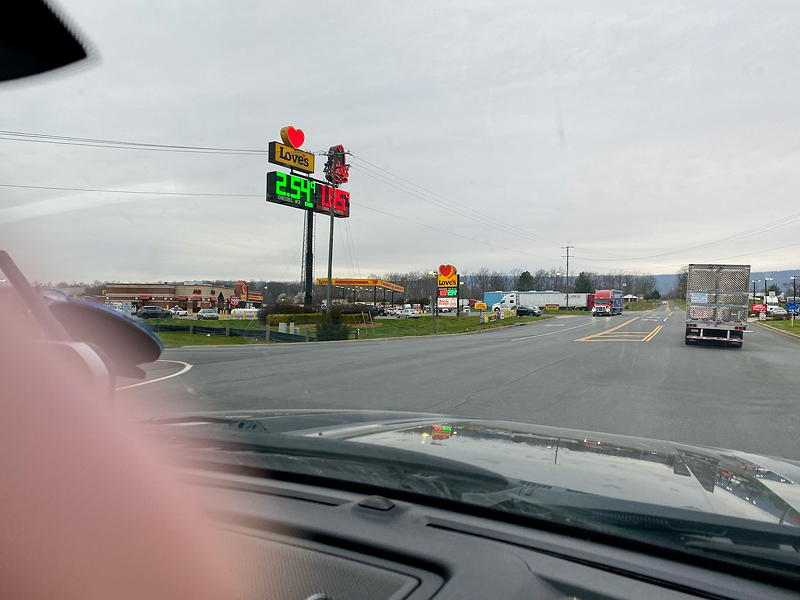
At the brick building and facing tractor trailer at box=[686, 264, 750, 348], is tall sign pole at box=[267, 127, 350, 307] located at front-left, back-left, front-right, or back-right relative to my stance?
front-left

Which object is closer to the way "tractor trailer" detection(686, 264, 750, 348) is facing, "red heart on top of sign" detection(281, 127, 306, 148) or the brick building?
the red heart on top of sign

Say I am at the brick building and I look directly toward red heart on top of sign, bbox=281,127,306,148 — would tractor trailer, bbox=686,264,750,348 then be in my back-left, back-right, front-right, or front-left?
front-right

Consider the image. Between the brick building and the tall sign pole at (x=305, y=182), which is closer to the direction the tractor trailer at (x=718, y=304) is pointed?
the tall sign pole

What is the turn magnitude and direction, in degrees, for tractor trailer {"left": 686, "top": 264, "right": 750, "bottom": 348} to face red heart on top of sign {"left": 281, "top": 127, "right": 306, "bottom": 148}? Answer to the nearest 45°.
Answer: approximately 90° to its left

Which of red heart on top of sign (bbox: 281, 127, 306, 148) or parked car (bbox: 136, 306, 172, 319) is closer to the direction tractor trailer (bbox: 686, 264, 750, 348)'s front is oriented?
the red heart on top of sign

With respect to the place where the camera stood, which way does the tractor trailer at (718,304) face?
facing away from the viewer

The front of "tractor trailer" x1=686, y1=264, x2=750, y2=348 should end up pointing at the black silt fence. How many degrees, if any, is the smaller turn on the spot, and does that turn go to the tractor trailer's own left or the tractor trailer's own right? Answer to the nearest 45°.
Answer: approximately 90° to the tractor trailer's own left

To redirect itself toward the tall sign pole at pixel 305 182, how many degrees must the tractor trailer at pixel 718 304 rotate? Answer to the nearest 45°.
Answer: approximately 90° to its left

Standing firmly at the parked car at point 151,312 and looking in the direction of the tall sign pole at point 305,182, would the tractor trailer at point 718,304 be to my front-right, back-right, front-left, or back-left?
front-right
